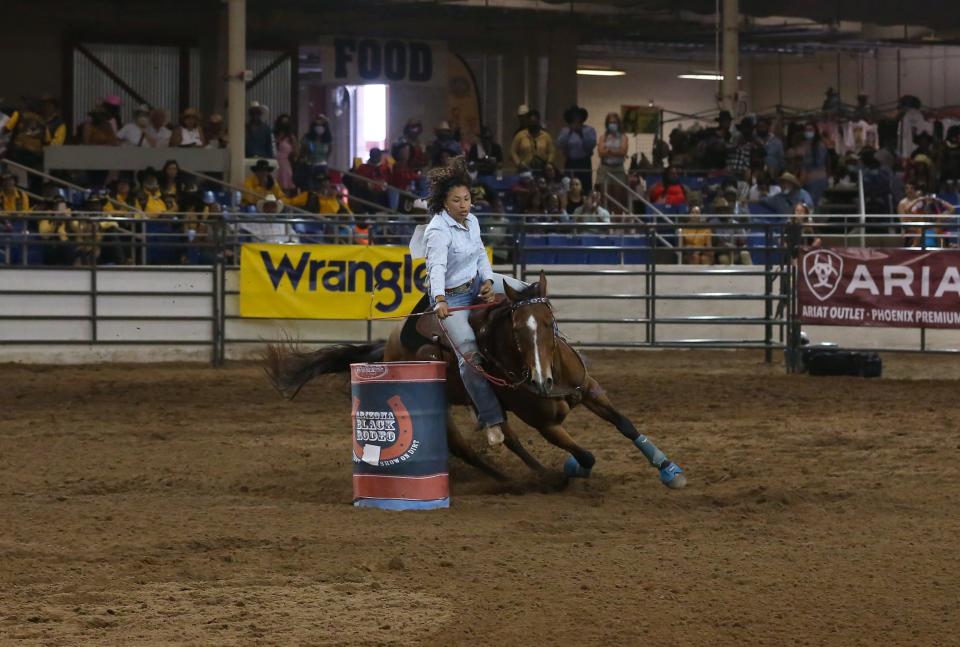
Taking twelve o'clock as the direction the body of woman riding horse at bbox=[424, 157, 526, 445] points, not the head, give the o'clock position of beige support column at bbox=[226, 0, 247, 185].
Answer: The beige support column is roughly at 7 o'clock from the woman riding horse.

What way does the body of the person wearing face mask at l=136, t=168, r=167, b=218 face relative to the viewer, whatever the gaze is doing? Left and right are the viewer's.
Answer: facing the viewer

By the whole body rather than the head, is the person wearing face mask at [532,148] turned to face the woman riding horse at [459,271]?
yes

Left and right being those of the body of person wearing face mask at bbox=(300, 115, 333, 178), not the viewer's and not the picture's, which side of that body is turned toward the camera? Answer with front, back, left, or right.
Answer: front

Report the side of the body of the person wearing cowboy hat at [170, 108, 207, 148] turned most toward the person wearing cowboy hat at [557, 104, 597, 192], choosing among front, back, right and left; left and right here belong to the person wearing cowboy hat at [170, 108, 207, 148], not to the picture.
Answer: left

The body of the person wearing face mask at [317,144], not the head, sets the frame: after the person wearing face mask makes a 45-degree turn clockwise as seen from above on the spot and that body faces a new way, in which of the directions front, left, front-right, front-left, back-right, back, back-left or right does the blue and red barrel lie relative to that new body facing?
front-left

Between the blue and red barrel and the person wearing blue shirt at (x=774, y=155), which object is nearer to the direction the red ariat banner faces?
the blue and red barrel

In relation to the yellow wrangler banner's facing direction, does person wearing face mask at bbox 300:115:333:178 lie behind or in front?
behind

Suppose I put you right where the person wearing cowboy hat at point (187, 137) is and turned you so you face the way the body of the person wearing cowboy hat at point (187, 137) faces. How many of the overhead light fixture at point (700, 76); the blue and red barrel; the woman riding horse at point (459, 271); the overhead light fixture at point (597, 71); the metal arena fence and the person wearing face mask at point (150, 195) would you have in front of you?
4

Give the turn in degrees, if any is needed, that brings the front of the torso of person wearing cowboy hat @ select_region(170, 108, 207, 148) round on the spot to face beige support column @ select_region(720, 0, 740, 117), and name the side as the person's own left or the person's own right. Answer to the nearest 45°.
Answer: approximately 90° to the person's own left
